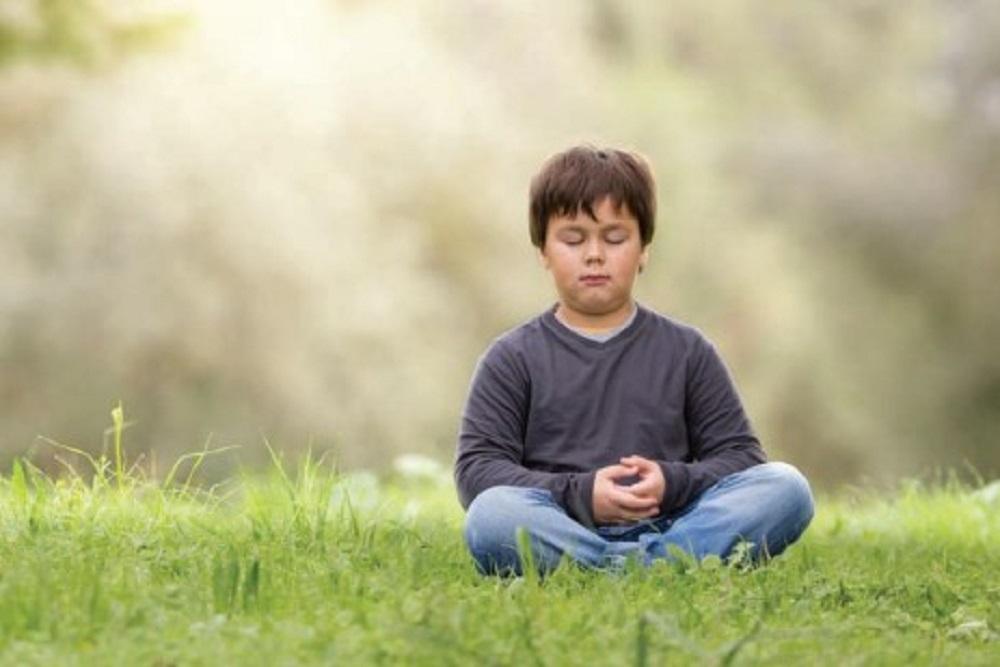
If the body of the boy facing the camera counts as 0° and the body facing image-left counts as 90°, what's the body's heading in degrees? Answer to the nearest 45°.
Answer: approximately 0°
